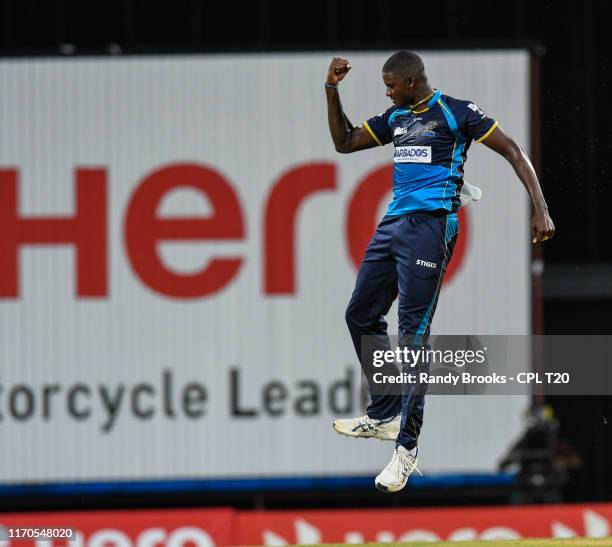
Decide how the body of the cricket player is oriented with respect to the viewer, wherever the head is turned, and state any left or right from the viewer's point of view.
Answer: facing the viewer and to the left of the viewer
